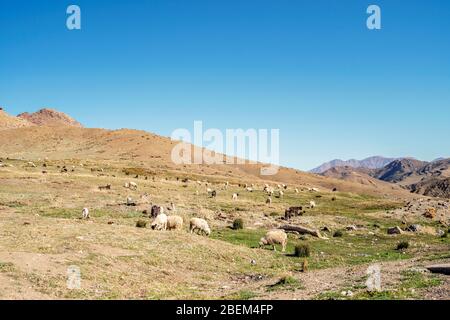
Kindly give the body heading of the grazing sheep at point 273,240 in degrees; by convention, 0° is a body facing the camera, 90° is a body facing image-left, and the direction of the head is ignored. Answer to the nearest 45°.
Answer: approximately 90°

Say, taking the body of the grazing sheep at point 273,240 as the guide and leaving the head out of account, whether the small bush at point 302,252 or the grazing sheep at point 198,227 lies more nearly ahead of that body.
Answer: the grazing sheep

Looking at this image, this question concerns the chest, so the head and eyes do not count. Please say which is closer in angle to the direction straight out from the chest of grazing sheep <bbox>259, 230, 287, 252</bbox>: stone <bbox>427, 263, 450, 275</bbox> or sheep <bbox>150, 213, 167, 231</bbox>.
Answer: the sheep

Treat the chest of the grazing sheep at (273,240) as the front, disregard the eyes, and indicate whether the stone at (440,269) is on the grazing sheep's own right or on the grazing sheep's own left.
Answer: on the grazing sheep's own left

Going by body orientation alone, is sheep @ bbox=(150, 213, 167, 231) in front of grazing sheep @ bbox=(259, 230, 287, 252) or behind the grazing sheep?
in front

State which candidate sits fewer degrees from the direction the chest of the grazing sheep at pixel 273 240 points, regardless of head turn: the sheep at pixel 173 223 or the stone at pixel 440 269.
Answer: the sheep

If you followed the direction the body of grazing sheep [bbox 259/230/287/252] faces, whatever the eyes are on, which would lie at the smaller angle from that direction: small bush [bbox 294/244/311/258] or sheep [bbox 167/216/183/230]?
the sheep

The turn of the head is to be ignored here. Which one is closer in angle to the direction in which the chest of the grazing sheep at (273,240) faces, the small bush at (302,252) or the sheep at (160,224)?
the sheep

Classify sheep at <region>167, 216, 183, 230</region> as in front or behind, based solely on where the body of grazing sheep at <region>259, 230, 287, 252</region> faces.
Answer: in front
